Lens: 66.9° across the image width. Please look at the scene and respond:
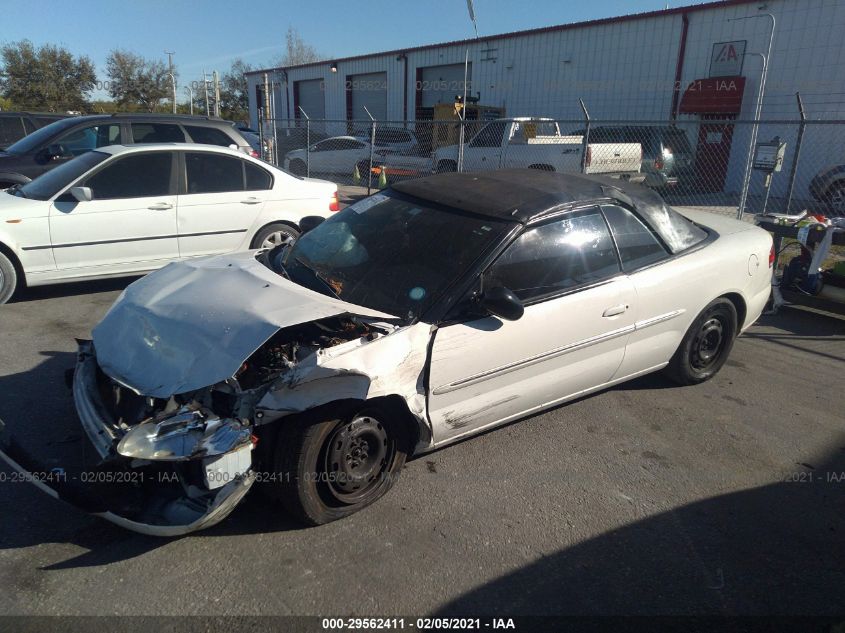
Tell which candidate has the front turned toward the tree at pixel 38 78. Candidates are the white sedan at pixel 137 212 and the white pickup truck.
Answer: the white pickup truck

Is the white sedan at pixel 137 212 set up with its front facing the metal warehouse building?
no

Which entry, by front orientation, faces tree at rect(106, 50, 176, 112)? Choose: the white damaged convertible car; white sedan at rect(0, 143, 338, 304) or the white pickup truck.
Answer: the white pickup truck

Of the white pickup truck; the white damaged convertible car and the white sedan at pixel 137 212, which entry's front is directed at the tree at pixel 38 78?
the white pickup truck

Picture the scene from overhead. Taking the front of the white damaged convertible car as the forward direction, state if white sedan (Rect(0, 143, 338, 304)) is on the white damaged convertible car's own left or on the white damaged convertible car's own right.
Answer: on the white damaged convertible car's own right

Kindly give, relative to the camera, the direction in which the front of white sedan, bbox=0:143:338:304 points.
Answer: facing the viewer and to the left of the viewer

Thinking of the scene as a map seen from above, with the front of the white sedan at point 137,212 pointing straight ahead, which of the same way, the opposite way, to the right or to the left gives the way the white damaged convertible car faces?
the same way

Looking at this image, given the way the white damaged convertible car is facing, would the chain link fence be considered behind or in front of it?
behind

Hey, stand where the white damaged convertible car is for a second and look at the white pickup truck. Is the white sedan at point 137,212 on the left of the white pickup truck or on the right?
left

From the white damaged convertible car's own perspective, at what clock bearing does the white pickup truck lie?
The white pickup truck is roughly at 5 o'clock from the white damaged convertible car.

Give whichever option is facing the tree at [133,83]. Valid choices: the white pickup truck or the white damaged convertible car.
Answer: the white pickup truck

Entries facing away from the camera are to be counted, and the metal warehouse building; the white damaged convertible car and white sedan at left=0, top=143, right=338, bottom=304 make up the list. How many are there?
0

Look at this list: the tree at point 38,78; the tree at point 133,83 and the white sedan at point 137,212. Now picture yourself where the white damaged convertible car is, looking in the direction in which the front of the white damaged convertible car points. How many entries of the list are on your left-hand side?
0

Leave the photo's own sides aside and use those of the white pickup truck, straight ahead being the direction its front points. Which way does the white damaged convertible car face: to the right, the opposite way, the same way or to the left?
to the left

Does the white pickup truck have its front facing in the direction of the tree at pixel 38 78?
yes

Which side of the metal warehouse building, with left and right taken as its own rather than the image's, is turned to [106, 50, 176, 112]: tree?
right

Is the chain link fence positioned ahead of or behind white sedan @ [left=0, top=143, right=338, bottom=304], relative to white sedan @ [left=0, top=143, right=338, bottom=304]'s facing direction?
behind

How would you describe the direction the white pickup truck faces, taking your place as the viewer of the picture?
facing away from the viewer and to the left of the viewer

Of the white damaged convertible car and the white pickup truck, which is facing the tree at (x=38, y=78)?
the white pickup truck

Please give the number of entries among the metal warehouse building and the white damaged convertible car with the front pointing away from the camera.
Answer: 0

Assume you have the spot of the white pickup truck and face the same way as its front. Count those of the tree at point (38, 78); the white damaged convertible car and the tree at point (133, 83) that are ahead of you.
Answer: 2
